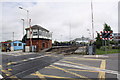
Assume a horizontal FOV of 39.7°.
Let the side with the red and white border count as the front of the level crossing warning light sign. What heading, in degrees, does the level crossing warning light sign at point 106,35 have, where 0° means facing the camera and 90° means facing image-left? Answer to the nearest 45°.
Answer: approximately 0°
